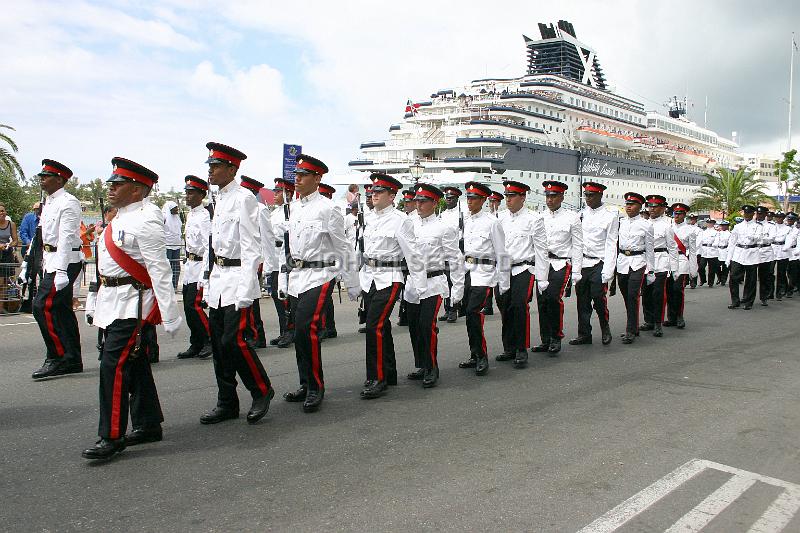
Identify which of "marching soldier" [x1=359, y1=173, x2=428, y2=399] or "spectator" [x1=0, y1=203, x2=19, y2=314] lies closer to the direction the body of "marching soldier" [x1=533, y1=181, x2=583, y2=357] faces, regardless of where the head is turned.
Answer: the marching soldier

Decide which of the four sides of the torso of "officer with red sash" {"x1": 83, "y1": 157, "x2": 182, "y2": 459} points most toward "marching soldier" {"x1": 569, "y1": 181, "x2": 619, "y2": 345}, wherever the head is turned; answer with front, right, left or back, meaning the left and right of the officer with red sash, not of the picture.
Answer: back

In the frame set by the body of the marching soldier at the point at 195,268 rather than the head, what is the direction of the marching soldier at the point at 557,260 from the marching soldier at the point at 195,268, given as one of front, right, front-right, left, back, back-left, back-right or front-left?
back-left

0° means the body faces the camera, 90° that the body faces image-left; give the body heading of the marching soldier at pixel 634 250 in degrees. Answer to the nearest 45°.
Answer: approximately 45°

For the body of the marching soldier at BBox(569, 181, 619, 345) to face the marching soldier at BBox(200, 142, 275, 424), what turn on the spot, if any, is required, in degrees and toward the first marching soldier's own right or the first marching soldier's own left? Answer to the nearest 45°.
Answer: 0° — they already face them

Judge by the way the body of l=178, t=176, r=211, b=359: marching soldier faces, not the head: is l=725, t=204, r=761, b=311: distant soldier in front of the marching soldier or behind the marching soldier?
behind

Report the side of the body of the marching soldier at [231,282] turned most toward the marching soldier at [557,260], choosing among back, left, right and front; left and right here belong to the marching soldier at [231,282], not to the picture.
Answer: back

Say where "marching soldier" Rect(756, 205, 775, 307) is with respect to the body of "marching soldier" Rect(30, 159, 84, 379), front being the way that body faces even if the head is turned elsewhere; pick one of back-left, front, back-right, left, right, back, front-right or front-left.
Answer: back-left

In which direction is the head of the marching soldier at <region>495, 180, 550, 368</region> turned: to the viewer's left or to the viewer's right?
to the viewer's left

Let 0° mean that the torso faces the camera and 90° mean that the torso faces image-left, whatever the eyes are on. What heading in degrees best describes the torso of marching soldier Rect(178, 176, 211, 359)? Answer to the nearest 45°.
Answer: approximately 45°

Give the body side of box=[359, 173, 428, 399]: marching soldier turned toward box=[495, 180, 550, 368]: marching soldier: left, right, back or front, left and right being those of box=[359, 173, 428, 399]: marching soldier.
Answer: back

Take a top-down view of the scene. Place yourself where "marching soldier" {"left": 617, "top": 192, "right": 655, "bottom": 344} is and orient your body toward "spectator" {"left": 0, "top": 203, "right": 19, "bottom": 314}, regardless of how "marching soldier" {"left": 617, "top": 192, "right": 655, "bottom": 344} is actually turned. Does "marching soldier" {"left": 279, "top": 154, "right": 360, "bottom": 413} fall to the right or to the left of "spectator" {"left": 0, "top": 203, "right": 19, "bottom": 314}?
left
